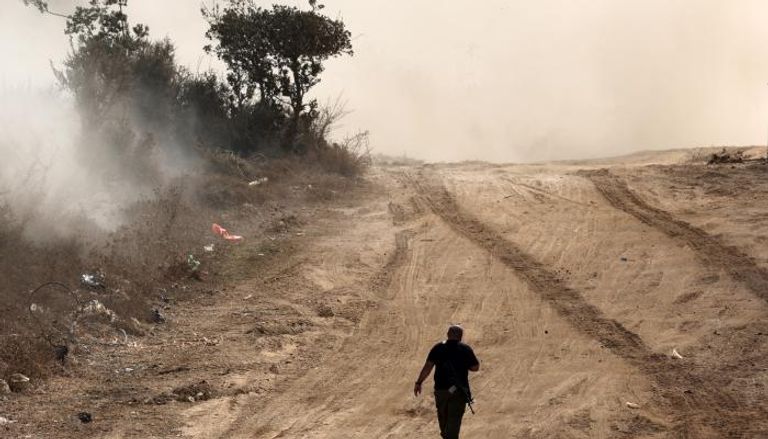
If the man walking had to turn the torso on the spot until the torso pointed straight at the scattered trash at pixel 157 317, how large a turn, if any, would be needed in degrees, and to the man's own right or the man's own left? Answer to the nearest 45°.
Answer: approximately 45° to the man's own left

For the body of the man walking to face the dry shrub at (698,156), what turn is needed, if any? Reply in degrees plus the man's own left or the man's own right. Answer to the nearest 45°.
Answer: approximately 45° to the man's own right

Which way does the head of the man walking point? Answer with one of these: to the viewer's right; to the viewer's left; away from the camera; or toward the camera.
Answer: away from the camera

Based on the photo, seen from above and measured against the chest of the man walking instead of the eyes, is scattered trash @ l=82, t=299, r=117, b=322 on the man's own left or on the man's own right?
on the man's own left

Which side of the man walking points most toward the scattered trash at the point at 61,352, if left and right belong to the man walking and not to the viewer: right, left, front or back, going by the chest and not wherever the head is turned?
left

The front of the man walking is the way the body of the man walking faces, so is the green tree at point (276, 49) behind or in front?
in front

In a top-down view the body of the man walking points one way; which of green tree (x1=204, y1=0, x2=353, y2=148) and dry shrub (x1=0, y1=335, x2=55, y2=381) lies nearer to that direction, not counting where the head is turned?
the green tree

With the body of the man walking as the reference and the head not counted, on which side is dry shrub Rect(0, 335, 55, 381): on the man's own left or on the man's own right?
on the man's own left

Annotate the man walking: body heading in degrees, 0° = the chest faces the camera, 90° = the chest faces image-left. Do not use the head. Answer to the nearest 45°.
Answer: approximately 180°

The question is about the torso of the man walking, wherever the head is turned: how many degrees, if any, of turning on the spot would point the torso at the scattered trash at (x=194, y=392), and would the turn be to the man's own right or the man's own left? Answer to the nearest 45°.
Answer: approximately 45° to the man's own left

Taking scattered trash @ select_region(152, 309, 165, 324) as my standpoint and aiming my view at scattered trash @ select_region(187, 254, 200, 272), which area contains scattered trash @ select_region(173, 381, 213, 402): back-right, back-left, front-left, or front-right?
back-right

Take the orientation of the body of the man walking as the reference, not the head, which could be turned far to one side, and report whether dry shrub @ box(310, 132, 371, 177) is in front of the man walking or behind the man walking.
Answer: in front

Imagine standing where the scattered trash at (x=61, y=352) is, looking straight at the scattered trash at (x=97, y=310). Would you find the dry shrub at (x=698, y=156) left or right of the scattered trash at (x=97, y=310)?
right
